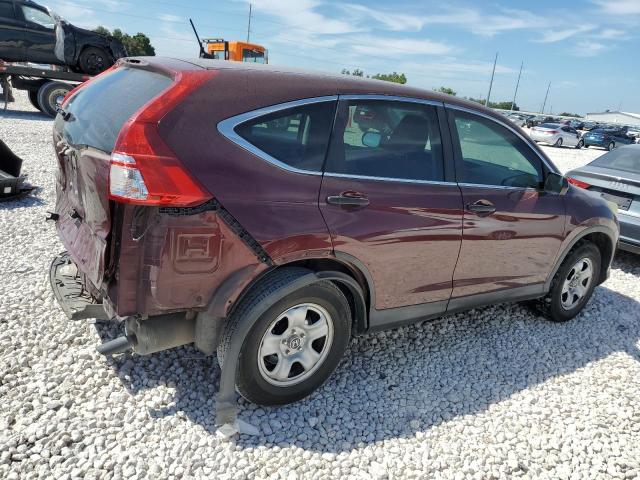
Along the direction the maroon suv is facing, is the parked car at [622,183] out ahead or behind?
ahead

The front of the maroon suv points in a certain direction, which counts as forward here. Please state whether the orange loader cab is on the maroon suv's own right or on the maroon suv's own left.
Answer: on the maroon suv's own left

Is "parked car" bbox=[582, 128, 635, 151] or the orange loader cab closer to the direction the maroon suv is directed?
the parked car

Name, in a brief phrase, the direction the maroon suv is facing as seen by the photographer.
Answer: facing away from the viewer and to the right of the viewer

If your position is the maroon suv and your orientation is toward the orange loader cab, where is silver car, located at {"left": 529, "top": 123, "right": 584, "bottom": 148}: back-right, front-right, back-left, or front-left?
front-right

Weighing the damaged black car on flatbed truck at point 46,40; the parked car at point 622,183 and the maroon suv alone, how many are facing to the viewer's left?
0

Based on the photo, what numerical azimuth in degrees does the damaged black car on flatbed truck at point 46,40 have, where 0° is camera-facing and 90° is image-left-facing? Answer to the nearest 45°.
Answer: approximately 270°

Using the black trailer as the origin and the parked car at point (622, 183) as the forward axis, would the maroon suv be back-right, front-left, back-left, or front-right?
front-right

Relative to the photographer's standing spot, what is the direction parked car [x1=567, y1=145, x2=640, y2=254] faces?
facing away from the viewer and to the right of the viewer

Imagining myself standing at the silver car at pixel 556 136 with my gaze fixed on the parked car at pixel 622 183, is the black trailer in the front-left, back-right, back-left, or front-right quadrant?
front-right
